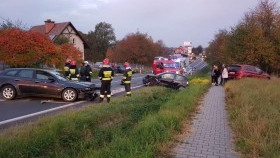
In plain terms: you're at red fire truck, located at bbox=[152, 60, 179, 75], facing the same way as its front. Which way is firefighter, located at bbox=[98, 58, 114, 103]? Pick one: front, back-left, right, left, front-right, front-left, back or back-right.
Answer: front-right

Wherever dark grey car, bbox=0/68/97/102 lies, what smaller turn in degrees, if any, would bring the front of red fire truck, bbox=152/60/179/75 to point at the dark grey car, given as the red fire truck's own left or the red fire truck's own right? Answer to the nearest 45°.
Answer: approximately 45° to the red fire truck's own right

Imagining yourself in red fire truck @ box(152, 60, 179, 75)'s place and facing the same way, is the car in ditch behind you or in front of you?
in front

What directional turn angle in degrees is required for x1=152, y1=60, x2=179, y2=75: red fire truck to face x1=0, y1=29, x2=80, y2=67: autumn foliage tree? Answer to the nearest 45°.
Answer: approximately 90° to its right

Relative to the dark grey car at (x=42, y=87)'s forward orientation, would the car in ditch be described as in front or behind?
in front

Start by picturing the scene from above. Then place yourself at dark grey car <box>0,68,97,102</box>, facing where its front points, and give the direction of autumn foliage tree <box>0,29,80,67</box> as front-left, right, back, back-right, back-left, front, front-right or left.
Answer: left

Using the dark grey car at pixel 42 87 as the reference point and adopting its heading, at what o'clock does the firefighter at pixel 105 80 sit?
The firefighter is roughly at 1 o'clock from the dark grey car.

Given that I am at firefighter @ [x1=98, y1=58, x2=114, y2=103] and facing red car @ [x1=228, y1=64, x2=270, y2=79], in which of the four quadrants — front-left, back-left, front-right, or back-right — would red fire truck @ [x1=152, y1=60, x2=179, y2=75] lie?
front-left

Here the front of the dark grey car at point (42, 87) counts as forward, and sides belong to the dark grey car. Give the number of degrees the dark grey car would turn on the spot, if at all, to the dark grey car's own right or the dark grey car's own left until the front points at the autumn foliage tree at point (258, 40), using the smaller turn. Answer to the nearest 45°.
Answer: approximately 45° to the dark grey car's own left

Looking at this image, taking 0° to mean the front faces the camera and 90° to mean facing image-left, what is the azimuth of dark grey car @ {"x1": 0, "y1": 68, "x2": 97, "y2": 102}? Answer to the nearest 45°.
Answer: approximately 270°

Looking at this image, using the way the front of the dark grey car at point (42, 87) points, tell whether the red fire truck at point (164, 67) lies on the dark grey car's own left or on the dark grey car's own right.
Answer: on the dark grey car's own left
